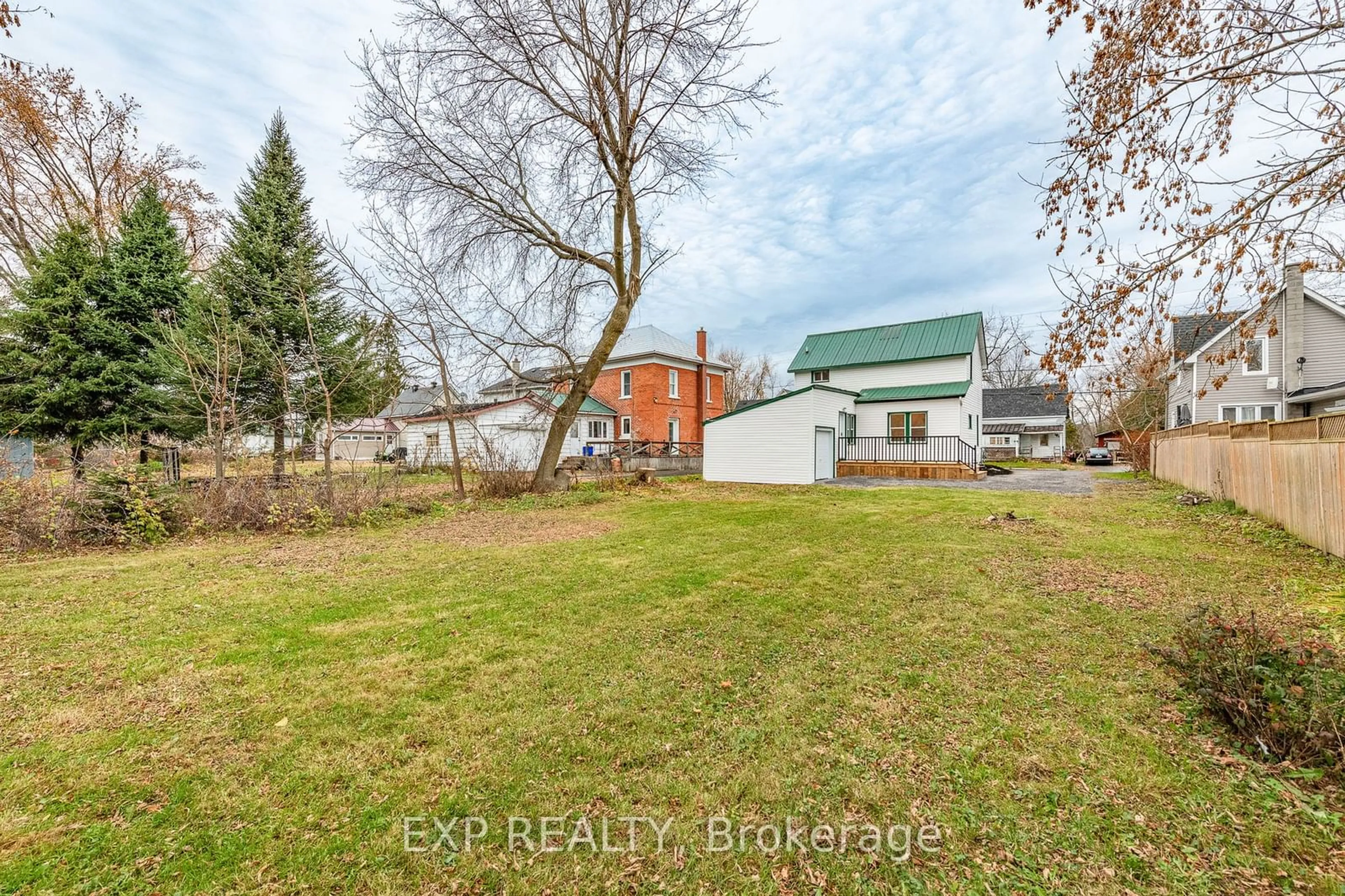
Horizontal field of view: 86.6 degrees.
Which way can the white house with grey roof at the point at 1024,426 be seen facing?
toward the camera

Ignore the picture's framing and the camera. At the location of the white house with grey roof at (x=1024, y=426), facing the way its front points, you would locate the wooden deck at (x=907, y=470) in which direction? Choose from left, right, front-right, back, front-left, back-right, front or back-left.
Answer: front

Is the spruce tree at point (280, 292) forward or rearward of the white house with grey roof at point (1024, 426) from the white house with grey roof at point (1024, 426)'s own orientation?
forward

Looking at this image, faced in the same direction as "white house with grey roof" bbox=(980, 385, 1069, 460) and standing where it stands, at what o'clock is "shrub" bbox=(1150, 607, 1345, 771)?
The shrub is roughly at 12 o'clock from the white house with grey roof.

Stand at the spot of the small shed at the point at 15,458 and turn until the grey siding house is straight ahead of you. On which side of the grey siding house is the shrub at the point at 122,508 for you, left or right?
right

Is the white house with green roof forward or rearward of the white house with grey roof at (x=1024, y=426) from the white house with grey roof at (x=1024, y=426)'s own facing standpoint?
forward

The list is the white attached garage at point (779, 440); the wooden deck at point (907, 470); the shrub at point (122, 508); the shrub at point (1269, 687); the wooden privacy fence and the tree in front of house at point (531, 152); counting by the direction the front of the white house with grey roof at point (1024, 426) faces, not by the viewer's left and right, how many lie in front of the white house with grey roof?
6

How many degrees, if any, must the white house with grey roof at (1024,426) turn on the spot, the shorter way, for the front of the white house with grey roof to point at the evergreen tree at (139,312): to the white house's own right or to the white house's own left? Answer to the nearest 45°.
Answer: approximately 45° to the white house's own right

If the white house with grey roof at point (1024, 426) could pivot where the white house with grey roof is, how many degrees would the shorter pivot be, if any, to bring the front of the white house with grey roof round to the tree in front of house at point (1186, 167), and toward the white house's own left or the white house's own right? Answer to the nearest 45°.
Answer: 0° — it already faces it

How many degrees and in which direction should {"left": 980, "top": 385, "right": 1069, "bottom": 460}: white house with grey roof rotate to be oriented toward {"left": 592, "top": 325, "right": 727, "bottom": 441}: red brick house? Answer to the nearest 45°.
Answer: approximately 45° to its right

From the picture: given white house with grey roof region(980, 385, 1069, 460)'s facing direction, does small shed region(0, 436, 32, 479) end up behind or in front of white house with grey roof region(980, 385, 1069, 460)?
in front

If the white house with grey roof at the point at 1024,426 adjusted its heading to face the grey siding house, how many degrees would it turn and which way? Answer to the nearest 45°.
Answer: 0° — it already faces it
